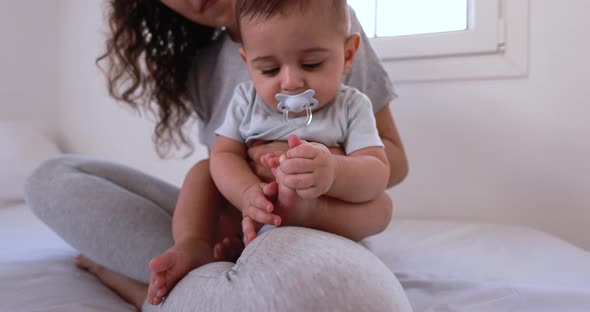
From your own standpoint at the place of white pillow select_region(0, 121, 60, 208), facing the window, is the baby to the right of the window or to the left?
right

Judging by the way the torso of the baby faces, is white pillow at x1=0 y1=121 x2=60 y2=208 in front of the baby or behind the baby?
behind

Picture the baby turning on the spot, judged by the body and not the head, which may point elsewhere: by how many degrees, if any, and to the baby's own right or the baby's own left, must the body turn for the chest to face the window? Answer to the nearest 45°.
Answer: approximately 135° to the baby's own left

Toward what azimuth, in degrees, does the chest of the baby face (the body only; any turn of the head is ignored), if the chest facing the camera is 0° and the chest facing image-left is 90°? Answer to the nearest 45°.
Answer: approximately 0°
